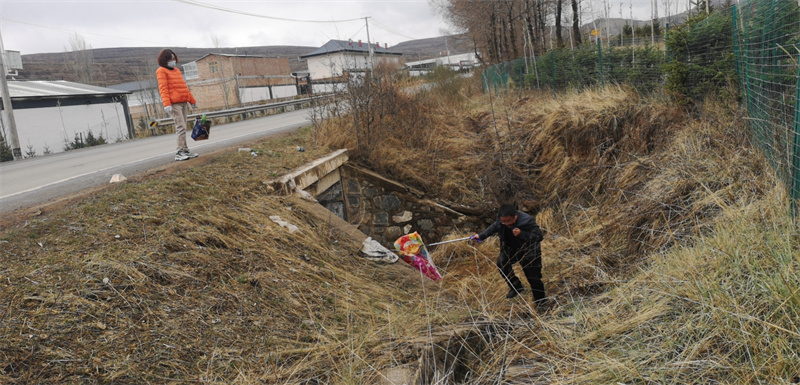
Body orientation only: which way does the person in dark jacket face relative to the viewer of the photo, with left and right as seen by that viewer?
facing the viewer and to the left of the viewer

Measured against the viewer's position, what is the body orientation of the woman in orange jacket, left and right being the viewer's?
facing the viewer and to the right of the viewer

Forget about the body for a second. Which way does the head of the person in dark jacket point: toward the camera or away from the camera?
toward the camera

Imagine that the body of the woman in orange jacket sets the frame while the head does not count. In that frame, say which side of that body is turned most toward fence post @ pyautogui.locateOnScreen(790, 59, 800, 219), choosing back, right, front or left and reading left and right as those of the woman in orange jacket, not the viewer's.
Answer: front

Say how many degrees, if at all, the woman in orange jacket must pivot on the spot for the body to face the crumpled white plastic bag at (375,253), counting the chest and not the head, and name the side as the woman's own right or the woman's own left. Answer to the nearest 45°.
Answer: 0° — they already face it

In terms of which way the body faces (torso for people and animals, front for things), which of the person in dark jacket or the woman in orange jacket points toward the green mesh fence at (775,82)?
the woman in orange jacket

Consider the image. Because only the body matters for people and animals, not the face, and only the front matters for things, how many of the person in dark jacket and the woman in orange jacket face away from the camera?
0

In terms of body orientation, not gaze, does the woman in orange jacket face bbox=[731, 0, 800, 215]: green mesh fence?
yes

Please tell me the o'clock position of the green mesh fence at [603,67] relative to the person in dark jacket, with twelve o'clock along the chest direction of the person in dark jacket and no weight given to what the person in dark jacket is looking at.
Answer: The green mesh fence is roughly at 5 o'clock from the person in dark jacket.
